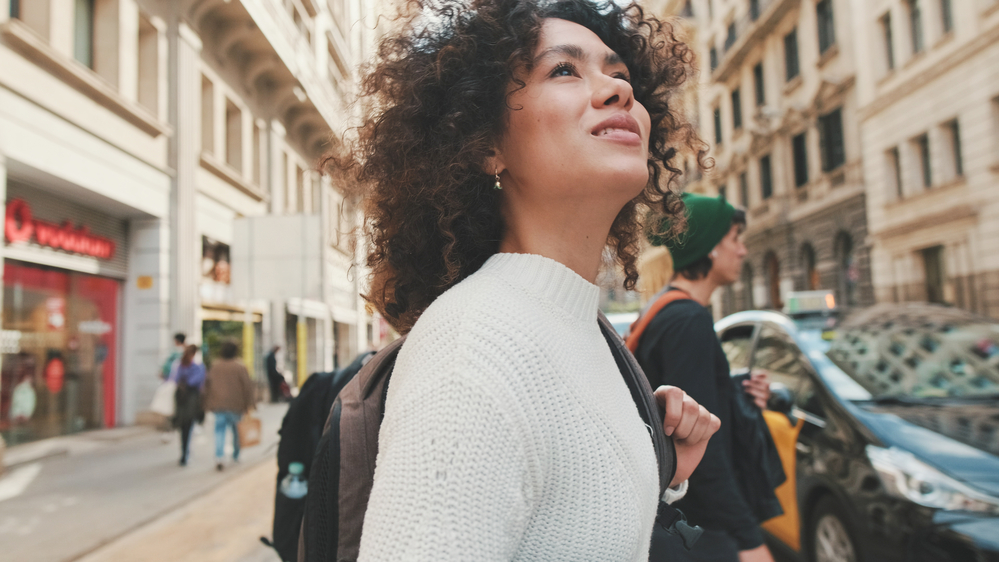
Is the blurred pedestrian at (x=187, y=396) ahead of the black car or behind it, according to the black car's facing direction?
behind

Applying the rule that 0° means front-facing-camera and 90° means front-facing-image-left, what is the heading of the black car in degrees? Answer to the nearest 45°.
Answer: approximately 315°

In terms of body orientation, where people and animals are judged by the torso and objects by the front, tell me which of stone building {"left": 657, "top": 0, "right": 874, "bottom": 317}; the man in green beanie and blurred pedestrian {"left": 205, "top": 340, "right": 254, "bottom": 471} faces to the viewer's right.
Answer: the man in green beanie

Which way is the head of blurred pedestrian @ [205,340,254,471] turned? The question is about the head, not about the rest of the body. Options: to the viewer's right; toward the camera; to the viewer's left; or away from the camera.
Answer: away from the camera

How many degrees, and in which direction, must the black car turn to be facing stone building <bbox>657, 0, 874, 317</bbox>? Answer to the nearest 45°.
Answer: approximately 135° to its left

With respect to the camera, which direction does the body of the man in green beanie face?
to the viewer's right

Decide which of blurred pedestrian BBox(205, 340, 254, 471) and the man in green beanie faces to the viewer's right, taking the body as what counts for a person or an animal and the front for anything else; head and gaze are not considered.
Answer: the man in green beanie

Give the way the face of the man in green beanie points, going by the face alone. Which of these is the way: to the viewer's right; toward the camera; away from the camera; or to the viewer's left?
to the viewer's right

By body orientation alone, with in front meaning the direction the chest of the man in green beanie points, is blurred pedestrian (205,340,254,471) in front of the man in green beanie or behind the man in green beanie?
behind

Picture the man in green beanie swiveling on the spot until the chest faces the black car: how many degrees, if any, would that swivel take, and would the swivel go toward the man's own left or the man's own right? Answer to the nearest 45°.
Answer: approximately 45° to the man's own left
